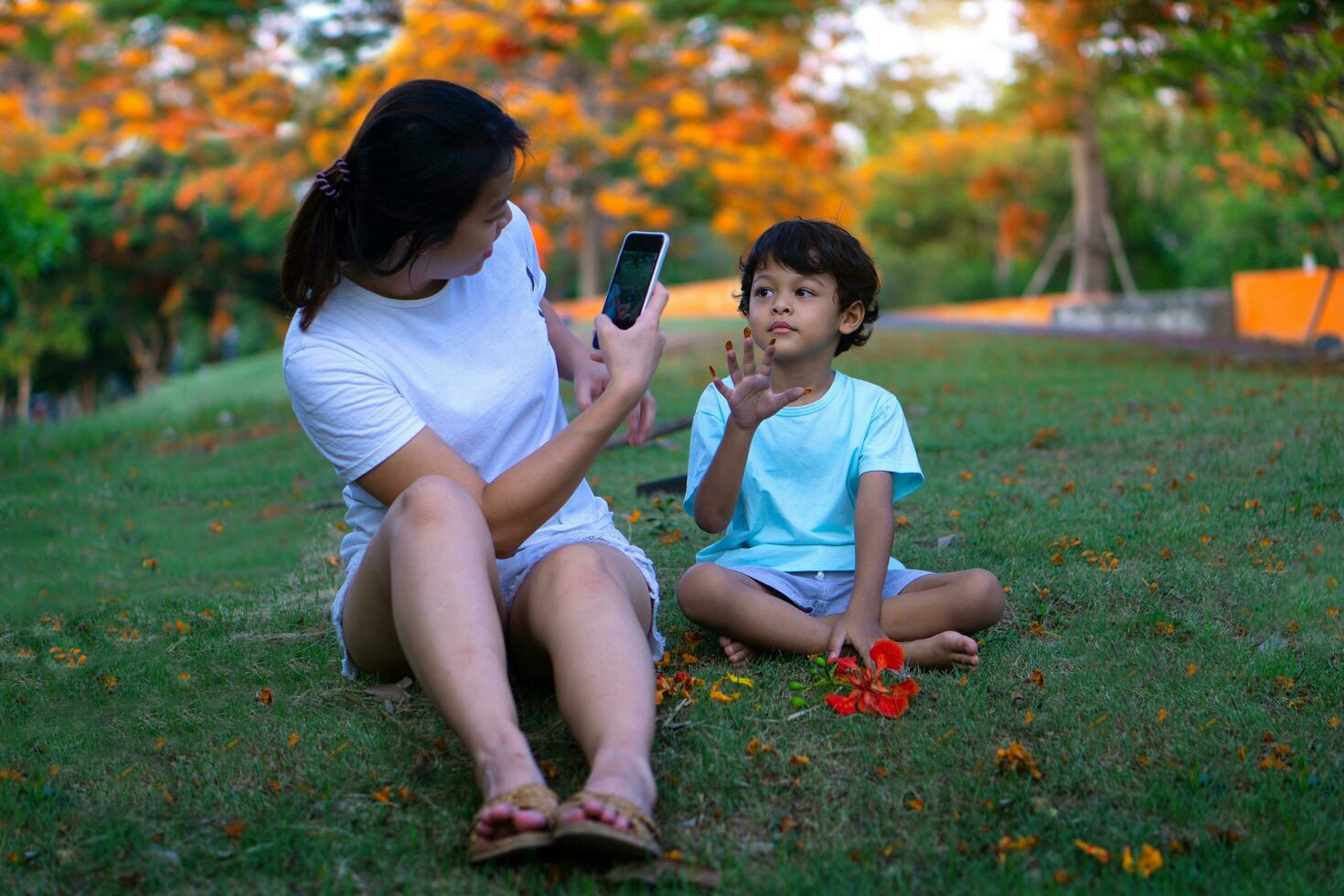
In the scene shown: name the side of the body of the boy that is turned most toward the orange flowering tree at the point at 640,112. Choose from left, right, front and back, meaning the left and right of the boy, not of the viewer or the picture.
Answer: back

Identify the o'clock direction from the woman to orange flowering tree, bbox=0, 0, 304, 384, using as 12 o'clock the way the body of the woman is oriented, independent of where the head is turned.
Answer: The orange flowering tree is roughly at 7 o'clock from the woman.

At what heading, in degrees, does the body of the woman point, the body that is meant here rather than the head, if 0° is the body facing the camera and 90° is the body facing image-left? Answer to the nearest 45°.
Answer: approximately 315°

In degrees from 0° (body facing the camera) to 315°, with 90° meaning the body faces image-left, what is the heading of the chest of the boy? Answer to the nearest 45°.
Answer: approximately 0°

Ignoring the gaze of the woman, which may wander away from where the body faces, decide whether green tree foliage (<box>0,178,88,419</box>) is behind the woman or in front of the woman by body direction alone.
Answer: behind

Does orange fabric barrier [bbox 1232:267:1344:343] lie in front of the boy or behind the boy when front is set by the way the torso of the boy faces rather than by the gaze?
behind

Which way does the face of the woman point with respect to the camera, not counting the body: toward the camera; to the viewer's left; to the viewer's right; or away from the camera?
to the viewer's right
